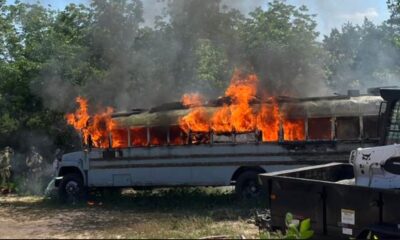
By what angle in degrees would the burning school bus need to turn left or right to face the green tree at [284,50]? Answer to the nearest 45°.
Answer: approximately 90° to its right

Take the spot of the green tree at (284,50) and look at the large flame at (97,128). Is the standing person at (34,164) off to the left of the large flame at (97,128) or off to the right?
right

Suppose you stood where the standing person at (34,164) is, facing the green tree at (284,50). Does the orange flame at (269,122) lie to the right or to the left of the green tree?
right

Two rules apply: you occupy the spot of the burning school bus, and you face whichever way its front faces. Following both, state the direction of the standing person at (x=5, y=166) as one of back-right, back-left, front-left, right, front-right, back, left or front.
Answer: front-right

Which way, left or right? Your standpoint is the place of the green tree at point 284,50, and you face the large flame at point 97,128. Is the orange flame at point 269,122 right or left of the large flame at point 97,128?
left

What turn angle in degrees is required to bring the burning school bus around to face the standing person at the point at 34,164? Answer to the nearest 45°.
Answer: approximately 45° to its right

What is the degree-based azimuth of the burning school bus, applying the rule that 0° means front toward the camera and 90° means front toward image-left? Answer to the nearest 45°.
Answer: approximately 90°
